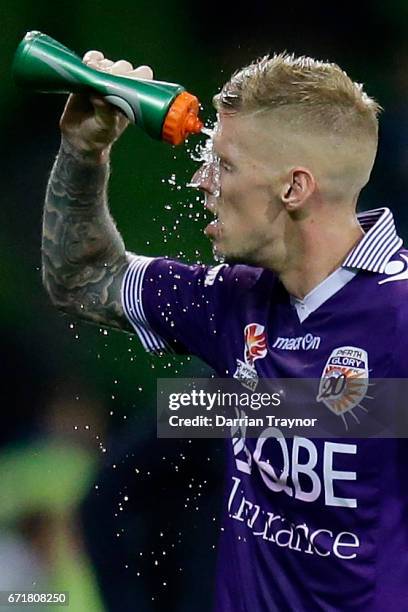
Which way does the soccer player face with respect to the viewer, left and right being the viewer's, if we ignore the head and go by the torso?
facing the viewer and to the left of the viewer

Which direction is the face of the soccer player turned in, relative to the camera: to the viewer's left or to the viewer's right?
to the viewer's left
